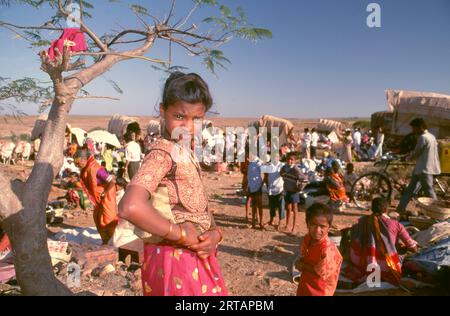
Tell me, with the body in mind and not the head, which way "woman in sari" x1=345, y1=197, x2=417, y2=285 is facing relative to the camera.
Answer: away from the camera

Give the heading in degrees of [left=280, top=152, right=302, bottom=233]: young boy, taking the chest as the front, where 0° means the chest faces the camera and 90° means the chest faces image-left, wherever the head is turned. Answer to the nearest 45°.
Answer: approximately 0°

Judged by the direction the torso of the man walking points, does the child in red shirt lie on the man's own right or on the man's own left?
on the man's own left

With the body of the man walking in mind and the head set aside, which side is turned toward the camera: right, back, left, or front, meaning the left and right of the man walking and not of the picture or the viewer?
left

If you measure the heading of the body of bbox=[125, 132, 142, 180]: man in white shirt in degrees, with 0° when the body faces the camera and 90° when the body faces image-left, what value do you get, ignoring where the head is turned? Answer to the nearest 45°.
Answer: approximately 180°

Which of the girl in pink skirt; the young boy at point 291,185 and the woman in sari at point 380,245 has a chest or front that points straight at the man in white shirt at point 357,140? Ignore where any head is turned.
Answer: the woman in sari

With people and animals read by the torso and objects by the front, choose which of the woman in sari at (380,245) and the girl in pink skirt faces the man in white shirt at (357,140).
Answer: the woman in sari

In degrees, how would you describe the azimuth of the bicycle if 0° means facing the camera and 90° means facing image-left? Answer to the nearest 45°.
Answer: approximately 90°
